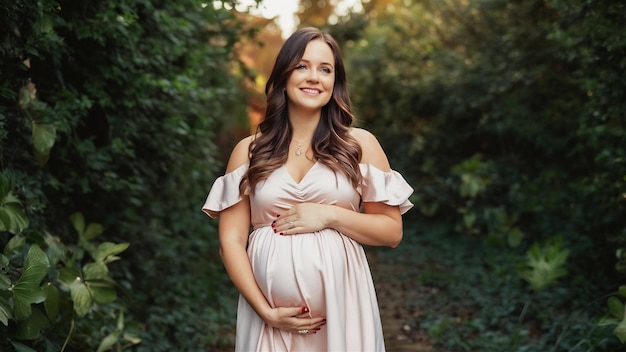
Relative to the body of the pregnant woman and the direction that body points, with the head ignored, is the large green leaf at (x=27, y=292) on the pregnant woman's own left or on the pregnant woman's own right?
on the pregnant woman's own right

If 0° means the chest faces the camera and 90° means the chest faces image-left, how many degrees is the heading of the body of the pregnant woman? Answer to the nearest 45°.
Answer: approximately 0°

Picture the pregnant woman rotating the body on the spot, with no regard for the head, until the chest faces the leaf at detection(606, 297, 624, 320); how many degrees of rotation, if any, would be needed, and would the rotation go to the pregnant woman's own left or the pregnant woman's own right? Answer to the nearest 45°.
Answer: approximately 135° to the pregnant woman's own left

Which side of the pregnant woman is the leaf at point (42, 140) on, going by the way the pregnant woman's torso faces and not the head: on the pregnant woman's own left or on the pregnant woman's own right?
on the pregnant woman's own right

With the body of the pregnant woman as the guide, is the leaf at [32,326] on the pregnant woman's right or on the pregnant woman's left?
on the pregnant woman's right

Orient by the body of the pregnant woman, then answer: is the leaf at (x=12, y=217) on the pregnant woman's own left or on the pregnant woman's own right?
on the pregnant woman's own right

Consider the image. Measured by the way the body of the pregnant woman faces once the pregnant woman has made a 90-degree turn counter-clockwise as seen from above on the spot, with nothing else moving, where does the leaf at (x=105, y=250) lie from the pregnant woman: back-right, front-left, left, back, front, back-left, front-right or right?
back-left

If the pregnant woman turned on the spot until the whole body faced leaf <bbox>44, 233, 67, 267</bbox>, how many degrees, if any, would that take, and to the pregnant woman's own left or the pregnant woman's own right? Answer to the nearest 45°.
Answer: approximately 135° to the pregnant woman's own right

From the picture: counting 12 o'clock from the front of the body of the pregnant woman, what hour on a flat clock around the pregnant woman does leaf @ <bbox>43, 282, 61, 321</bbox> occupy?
The leaf is roughly at 4 o'clock from the pregnant woman.
